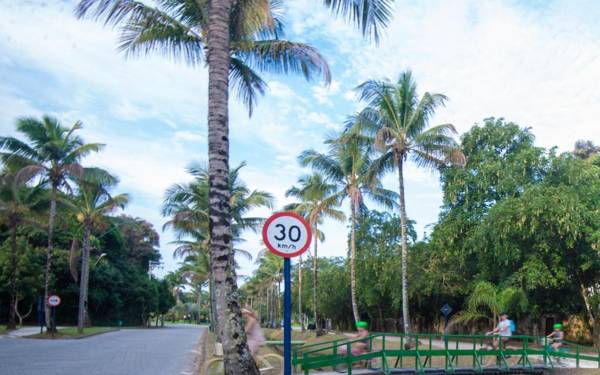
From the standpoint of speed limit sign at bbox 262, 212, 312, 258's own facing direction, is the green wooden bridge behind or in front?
behind

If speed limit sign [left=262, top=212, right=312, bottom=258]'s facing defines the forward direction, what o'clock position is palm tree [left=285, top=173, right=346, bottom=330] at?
The palm tree is roughly at 6 o'clock from the speed limit sign.

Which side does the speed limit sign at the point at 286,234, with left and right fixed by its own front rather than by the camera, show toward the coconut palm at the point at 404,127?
back

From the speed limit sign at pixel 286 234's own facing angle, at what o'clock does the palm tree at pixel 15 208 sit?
The palm tree is roughly at 5 o'clock from the speed limit sign.

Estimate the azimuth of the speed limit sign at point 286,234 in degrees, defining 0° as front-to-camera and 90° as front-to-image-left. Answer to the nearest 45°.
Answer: approximately 0°

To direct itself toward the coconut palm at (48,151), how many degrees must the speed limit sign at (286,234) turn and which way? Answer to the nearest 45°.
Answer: approximately 135° to its right

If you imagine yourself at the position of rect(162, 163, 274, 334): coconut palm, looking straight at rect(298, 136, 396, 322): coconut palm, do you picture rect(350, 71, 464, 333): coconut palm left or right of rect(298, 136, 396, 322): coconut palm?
right

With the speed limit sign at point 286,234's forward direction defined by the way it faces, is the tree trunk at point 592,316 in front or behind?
behind

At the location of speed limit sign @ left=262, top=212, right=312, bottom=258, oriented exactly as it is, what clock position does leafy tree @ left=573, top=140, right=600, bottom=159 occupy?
The leafy tree is roughly at 7 o'clock from the speed limit sign.

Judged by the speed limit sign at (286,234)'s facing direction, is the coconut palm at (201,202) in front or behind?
behind

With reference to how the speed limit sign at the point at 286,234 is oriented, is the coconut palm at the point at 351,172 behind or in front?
behind
